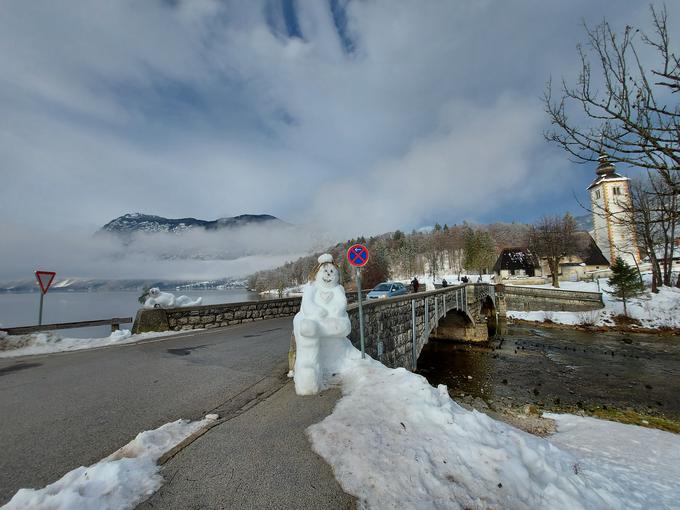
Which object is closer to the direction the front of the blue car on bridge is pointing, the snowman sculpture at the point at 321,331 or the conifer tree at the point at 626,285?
the snowman sculpture

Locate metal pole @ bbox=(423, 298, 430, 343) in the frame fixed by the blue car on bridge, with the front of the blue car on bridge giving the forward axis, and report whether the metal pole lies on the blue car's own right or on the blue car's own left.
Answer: on the blue car's own left

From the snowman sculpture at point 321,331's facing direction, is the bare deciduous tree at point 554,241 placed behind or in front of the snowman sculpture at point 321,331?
behind

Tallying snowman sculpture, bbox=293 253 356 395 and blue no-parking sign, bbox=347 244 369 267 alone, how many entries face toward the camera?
2

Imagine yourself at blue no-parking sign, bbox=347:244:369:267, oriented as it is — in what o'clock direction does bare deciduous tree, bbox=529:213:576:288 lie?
The bare deciduous tree is roughly at 7 o'clock from the blue no-parking sign.

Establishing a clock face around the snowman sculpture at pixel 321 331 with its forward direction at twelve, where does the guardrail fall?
The guardrail is roughly at 4 o'clock from the snowman sculpture.

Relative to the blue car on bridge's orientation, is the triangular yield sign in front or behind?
in front

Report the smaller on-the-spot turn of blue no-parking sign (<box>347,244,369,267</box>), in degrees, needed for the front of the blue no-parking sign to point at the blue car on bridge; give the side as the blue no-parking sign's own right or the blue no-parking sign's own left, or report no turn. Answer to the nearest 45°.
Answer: approximately 180°

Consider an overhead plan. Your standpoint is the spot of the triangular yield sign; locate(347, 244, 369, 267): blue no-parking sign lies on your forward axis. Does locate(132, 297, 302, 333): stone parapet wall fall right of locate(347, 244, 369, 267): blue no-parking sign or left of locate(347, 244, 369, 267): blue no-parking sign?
left

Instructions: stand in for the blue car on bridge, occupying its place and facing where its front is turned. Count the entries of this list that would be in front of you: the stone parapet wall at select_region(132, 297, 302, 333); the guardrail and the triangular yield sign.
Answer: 3

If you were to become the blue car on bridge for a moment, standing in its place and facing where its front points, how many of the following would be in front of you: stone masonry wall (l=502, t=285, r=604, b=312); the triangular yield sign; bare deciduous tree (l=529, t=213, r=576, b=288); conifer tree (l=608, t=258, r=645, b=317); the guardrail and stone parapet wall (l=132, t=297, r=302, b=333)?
3

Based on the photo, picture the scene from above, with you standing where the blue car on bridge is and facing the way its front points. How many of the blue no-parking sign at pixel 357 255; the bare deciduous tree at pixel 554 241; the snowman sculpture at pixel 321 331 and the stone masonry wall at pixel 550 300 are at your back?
2

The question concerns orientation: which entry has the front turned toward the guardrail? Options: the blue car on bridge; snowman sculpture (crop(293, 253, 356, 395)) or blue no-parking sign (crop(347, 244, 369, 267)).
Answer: the blue car on bridge
